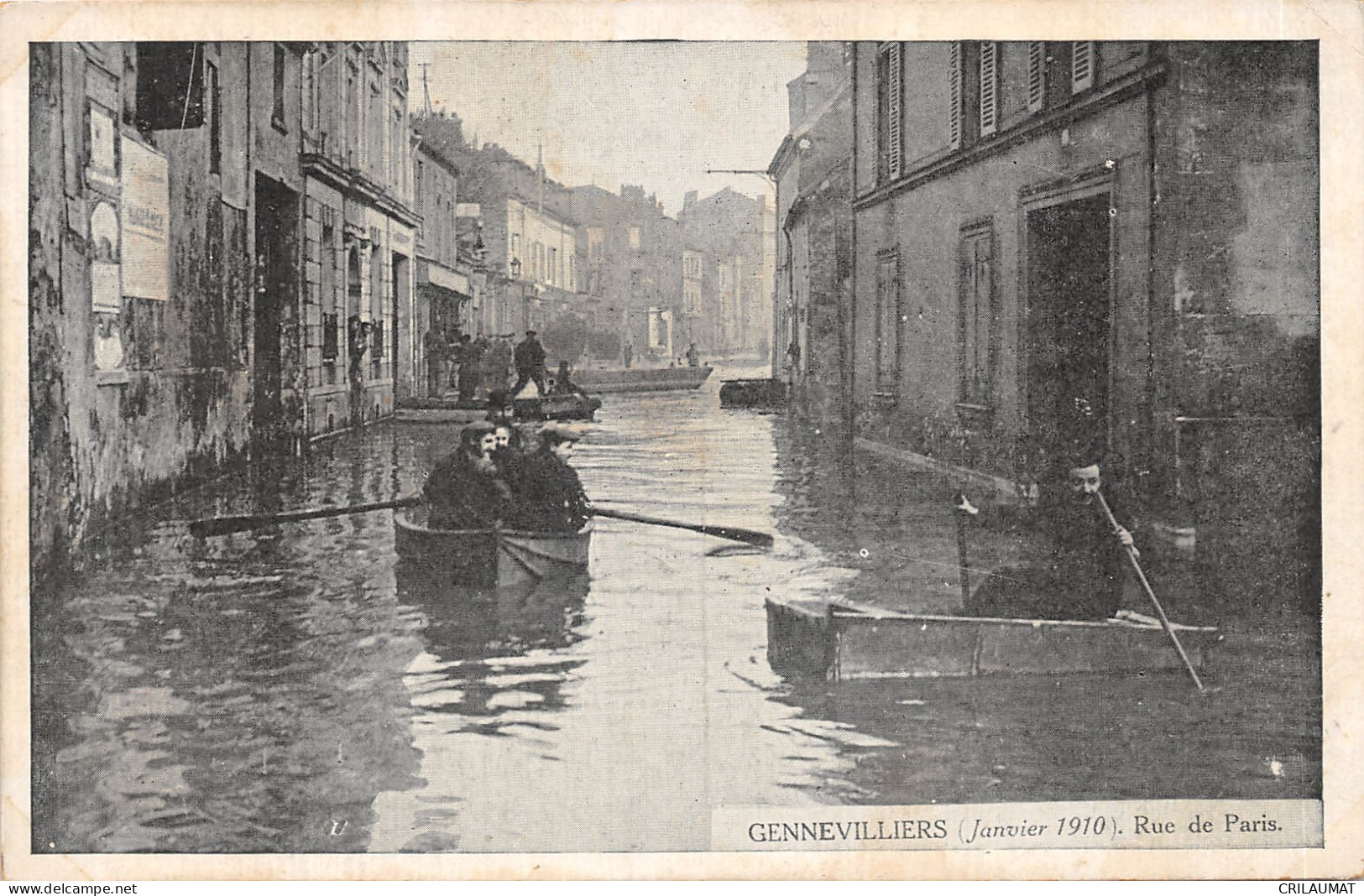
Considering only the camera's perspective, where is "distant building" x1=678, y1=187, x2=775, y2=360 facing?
facing the viewer

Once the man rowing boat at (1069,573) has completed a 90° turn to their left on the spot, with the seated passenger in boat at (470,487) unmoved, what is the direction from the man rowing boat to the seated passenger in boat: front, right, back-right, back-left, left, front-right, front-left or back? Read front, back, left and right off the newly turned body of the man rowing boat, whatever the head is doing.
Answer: back-left
